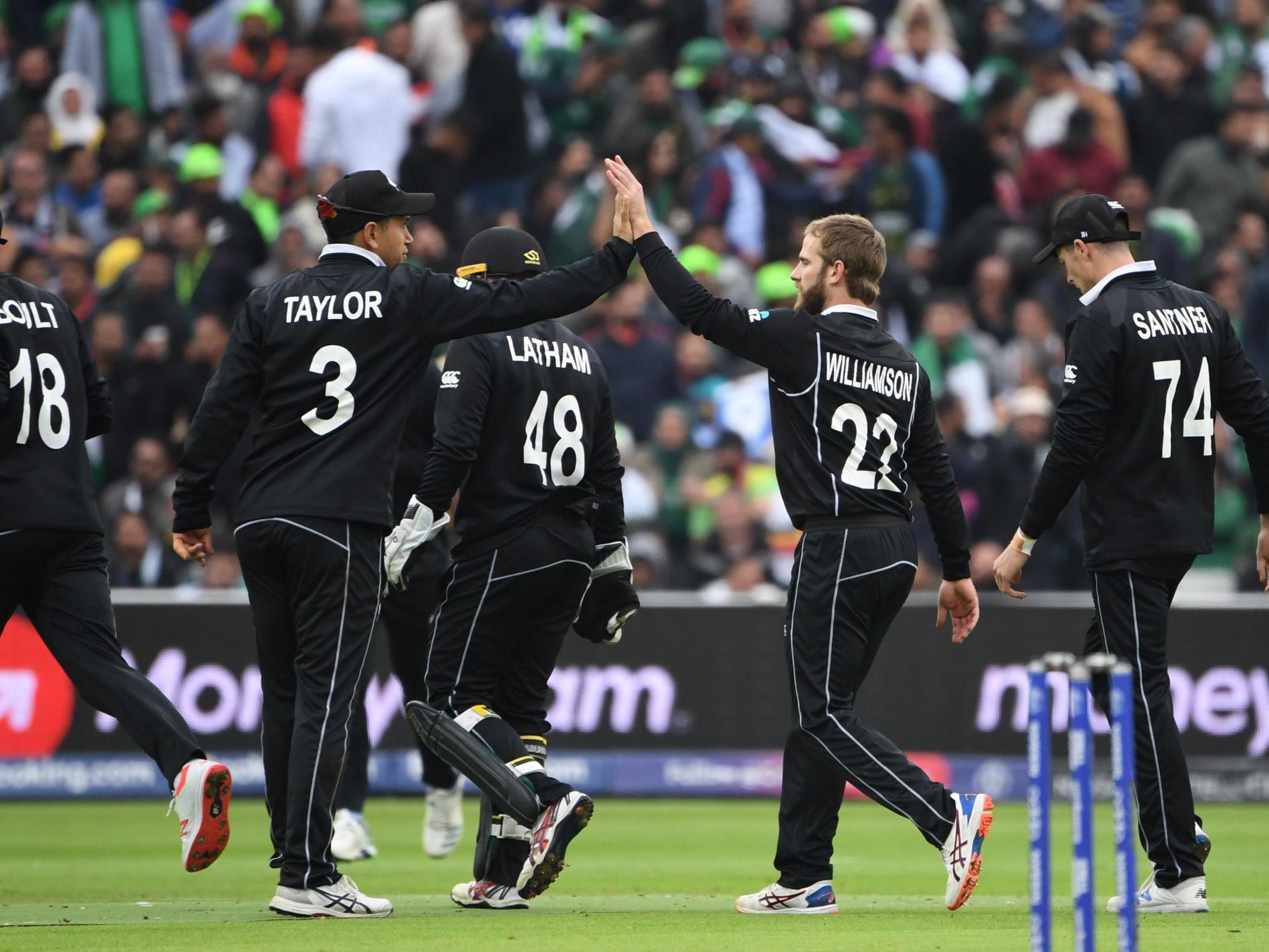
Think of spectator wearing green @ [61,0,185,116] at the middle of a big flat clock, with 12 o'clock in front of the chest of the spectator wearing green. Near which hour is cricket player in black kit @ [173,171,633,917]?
The cricket player in black kit is roughly at 12 o'clock from the spectator wearing green.

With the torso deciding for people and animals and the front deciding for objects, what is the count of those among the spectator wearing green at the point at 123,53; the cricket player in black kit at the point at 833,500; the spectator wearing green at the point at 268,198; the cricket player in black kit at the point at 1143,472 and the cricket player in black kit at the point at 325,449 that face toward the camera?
2

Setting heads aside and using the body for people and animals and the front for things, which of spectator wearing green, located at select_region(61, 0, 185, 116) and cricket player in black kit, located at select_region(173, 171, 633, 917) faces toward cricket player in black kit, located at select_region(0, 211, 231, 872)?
the spectator wearing green

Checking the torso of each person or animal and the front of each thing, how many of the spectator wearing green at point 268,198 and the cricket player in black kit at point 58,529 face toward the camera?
1

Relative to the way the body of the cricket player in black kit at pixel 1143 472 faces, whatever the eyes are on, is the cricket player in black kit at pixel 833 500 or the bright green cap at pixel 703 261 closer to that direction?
the bright green cap

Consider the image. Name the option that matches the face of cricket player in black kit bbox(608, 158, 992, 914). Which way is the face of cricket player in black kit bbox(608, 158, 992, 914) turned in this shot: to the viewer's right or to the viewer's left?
to the viewer's left

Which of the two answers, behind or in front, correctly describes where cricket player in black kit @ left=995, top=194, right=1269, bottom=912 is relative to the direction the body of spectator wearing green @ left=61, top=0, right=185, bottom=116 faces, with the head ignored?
in front

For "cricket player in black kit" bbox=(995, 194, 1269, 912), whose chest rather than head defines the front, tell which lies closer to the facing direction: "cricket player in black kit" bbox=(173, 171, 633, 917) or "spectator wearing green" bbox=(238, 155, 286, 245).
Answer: the spectator wearing green

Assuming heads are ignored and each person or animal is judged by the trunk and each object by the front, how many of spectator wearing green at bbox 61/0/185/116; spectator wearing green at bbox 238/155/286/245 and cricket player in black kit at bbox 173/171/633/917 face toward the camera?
2

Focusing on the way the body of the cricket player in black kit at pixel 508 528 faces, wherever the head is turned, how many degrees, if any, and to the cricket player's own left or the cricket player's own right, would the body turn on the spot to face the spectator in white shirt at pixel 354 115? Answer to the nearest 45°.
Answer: approximately 45° to the cricket player's own right

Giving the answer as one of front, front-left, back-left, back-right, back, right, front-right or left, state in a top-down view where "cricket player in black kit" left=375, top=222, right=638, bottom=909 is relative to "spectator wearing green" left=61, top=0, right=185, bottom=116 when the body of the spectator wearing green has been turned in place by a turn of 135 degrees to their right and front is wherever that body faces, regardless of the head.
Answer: back-left

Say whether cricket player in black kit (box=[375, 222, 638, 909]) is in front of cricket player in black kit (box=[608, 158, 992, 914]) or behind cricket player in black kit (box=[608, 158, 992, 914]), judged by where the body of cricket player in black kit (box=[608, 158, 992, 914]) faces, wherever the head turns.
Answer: in front

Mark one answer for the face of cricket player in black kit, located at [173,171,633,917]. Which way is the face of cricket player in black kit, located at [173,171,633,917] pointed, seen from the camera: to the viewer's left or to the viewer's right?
to the viewer's right

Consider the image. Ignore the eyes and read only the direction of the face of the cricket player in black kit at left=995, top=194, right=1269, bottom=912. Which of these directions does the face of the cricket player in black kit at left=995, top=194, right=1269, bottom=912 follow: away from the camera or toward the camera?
away from the camera

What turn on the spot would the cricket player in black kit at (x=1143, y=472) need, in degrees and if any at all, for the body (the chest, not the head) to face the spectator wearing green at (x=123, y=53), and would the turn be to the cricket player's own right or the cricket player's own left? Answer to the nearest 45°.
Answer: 0° — they already face them
